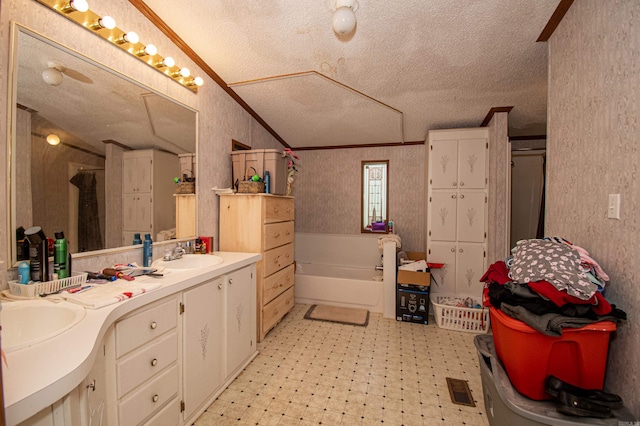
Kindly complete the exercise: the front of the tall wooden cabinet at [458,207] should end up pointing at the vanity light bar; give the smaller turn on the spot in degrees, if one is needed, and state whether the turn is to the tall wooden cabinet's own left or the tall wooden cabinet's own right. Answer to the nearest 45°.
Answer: approximately 45° to the tall wooden cabinet's own right

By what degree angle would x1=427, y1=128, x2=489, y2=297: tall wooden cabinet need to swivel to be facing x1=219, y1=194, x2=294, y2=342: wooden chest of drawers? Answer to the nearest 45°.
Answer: approximately 45° to its right

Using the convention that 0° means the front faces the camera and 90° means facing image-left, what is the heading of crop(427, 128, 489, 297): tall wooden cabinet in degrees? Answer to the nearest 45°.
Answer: approximately 0°

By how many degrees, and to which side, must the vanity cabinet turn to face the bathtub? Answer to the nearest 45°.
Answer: approximately 90° to its left

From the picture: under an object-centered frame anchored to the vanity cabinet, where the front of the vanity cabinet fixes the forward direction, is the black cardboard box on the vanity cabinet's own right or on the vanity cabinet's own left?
on the vanity cabinet's own left

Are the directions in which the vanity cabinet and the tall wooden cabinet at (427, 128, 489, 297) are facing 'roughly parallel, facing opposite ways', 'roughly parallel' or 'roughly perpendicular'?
roughly perpendicular

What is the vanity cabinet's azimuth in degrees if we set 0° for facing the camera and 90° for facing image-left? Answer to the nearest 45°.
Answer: approximately 315°

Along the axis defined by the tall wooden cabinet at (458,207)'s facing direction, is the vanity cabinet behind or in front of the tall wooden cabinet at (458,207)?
in front

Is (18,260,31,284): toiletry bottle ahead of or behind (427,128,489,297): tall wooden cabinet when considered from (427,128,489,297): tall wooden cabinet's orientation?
ahead

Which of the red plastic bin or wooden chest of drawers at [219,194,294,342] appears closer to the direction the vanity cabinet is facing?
the red plastic bin

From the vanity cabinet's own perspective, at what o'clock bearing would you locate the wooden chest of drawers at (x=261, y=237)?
The wooden chest of drawers is roughly at 9 o'clock from the vanity cabinet.
